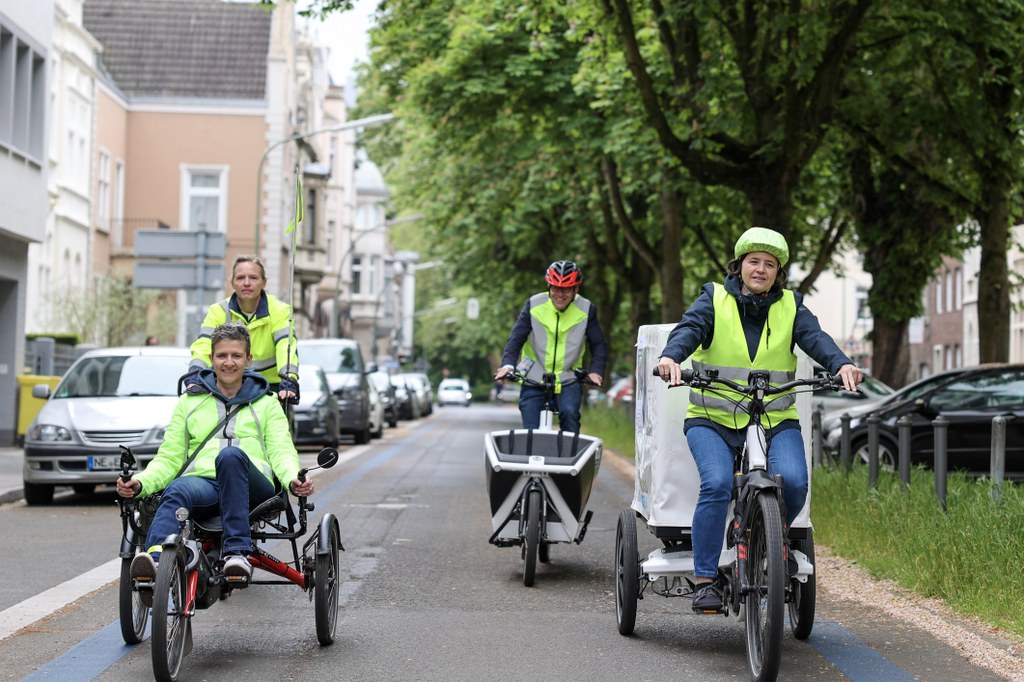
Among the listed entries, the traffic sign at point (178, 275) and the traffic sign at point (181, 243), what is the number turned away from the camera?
2

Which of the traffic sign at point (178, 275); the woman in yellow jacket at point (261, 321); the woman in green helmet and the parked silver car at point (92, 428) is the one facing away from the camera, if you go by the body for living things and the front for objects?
the traffic sign

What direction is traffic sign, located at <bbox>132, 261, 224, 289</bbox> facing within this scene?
away from the camera

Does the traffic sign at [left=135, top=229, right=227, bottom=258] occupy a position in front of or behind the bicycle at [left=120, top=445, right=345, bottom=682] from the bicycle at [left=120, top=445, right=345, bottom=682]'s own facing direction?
behind

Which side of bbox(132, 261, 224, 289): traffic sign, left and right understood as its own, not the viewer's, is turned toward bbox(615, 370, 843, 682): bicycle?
back

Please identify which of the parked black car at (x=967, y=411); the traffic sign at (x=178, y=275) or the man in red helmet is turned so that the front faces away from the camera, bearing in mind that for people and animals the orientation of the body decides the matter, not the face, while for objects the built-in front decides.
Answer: the traffic sign

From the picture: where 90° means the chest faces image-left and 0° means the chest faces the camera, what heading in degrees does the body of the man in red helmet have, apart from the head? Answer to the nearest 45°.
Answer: approximately 0°

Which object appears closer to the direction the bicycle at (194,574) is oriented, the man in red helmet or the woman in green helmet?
the woman in green helmet

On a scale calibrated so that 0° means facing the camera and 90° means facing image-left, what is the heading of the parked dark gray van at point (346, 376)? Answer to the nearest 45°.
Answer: approximately 0°
